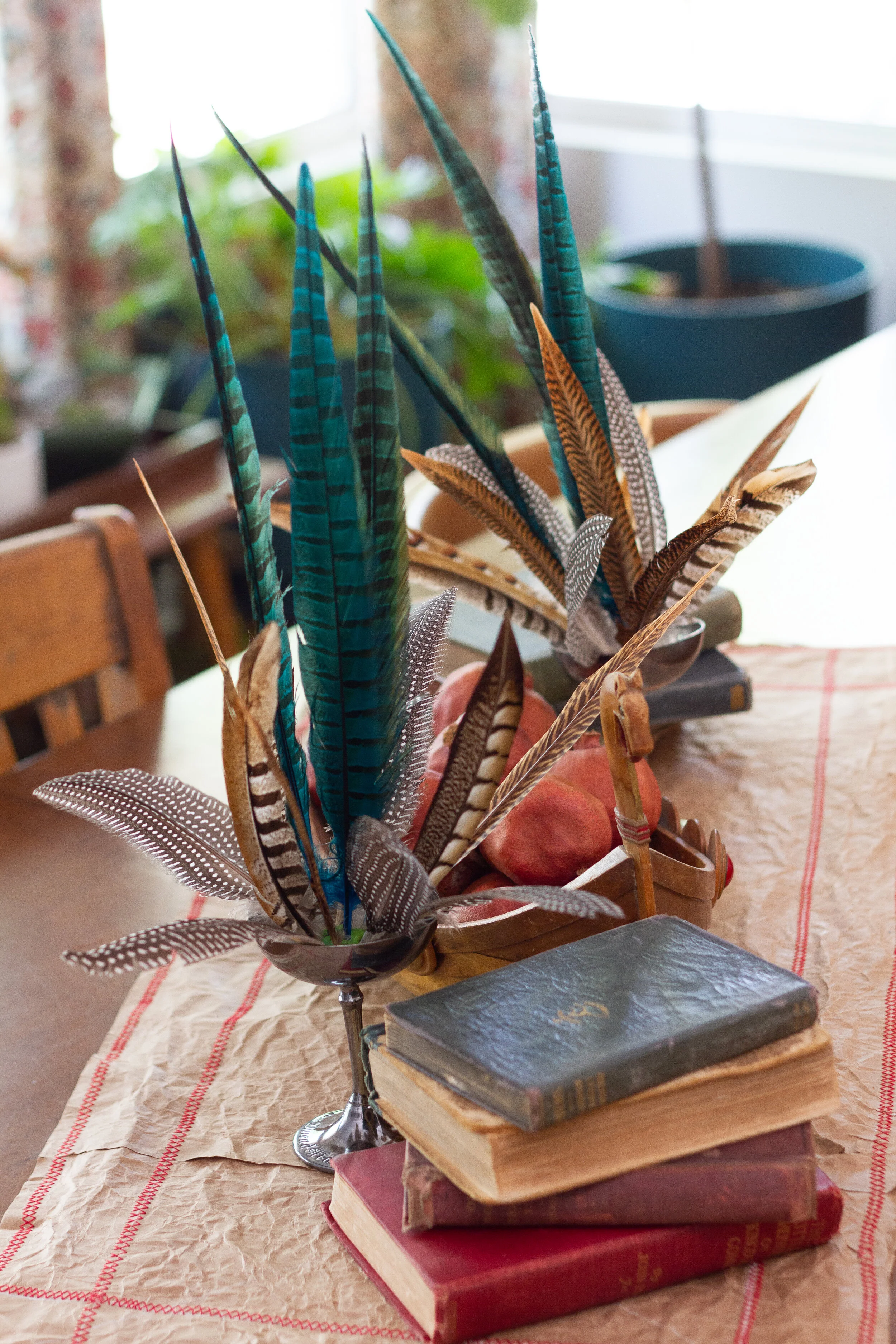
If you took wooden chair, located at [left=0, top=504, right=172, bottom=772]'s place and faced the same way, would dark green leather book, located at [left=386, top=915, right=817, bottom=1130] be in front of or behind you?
in front

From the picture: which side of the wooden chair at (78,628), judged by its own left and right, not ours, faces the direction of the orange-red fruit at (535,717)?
front

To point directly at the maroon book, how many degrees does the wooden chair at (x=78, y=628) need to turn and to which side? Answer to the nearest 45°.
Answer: approximately 45° to its right

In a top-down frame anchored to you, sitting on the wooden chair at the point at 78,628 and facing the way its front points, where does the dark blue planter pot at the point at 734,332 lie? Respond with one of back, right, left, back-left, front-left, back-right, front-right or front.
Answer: left

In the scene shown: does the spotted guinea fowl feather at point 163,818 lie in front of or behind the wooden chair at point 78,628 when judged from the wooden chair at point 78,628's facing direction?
in front

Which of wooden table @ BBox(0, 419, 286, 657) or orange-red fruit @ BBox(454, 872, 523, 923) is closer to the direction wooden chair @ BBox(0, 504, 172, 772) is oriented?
the orange-red fruit

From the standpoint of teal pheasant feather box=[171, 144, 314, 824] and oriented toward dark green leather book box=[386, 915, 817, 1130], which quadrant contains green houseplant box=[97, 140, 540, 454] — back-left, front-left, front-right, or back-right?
back-left

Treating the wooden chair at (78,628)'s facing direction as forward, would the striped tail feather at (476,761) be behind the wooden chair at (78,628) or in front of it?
in front

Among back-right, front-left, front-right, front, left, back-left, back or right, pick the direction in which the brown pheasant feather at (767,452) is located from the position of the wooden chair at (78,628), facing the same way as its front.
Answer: front

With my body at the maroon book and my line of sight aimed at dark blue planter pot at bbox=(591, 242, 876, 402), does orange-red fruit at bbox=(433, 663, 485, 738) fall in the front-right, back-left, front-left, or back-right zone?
front-left

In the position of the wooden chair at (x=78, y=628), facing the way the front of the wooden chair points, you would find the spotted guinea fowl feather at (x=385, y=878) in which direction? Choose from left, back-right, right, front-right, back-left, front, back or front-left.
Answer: front-right
